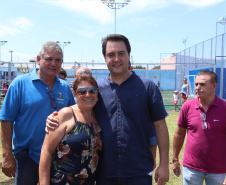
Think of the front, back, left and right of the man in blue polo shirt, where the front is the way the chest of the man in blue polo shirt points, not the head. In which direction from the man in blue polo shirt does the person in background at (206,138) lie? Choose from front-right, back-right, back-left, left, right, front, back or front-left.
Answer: front-left

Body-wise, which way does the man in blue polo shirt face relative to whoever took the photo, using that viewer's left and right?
facing the viewer and to the right of the viewer
